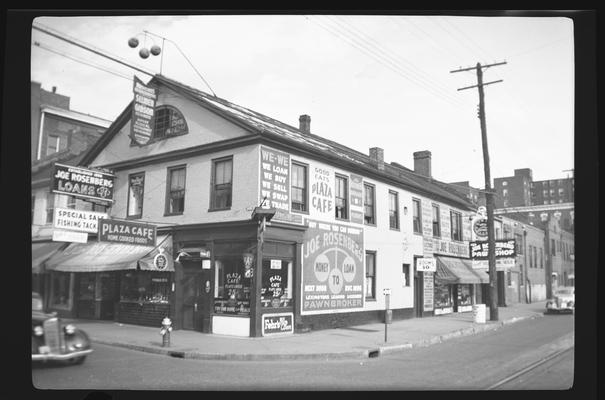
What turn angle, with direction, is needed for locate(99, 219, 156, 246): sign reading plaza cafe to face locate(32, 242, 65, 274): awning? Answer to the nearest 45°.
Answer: approximately 45° to its right

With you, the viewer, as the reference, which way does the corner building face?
facing the viewer and to the left of the viewer

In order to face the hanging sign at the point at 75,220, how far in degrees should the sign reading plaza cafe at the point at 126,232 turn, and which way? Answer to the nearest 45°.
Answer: approximately 45° to its right

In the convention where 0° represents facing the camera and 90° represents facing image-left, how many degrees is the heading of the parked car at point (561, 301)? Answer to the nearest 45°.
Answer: approximately 45°

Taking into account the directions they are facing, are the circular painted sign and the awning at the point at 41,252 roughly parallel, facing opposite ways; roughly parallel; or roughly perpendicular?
roughly perpendicular
